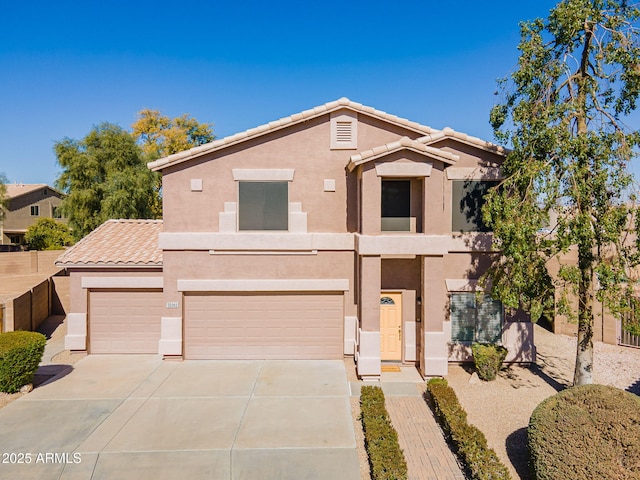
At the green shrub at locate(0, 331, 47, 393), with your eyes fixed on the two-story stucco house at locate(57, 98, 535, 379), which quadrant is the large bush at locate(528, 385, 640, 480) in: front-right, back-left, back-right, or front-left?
front-right

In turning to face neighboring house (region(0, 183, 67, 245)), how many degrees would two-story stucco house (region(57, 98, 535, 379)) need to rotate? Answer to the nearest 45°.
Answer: approximately 135° to its right

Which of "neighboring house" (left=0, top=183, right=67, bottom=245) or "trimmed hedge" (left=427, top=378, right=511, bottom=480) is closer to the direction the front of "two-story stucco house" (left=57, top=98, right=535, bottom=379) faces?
the trimmed hedge

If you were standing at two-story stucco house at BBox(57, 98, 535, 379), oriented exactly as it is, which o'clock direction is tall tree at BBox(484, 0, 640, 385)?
The tall tree is roughly at 10 o'clock from the two-story stucco house.

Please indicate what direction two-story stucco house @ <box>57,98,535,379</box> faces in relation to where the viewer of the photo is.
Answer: facing the viewer

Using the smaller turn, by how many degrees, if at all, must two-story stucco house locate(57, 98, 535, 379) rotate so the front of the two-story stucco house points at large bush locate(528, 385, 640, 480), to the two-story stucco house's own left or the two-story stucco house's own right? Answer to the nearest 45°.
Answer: approximately 45° to the two-story stucco house's own left

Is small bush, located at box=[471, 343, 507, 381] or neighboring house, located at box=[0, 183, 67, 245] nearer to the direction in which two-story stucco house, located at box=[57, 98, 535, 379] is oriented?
the small bush

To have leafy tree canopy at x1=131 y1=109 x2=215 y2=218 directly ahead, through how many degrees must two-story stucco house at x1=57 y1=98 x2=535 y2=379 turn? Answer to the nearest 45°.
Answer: approximately 135° to its right

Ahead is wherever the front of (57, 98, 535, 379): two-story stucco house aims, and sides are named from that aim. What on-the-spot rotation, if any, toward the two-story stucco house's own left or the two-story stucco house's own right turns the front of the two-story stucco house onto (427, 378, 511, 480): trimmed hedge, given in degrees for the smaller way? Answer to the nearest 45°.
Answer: approximately 45° to the two-story stucco house's own left

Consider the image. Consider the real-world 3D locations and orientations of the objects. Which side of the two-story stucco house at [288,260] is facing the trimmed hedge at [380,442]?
front

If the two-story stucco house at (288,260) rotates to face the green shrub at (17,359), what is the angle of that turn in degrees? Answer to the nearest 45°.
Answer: approximately 90° to its right

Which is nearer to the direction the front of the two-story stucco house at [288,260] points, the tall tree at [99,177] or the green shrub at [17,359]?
the green shrub

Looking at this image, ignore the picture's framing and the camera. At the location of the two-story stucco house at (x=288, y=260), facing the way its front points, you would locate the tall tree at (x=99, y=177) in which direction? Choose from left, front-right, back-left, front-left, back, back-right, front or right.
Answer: back-right
